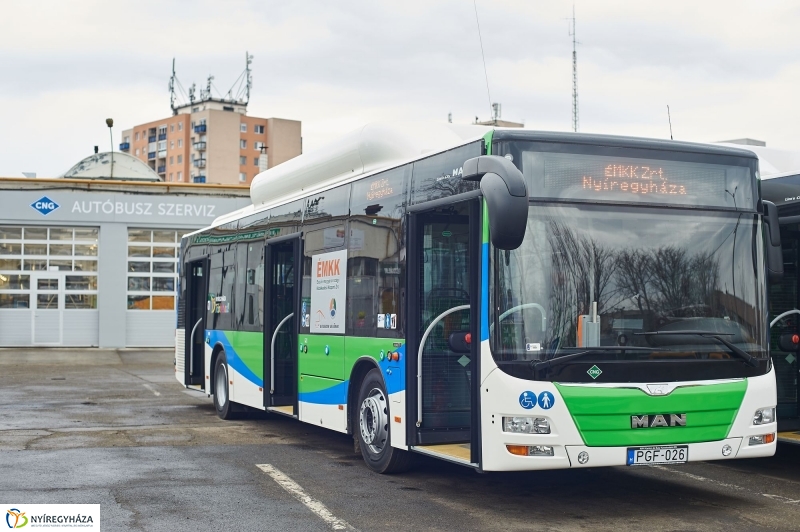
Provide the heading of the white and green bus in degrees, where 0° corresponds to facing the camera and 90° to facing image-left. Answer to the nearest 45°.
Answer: approximately 315°
